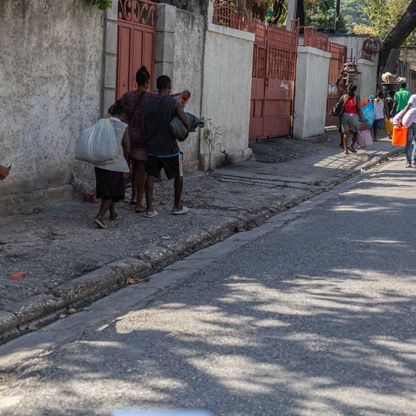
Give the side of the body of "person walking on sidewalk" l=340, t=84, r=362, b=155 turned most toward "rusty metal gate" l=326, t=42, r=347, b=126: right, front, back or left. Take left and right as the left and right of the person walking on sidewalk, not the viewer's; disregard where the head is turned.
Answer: back

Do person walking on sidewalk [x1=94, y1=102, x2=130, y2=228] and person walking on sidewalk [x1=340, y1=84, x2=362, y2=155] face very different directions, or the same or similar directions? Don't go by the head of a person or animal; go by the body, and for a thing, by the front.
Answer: very different directions

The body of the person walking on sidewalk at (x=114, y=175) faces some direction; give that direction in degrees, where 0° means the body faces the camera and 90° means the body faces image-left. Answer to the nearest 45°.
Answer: approximately 225°

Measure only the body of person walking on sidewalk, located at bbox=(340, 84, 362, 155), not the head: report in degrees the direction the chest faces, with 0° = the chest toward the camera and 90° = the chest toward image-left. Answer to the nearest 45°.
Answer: approximately 0°

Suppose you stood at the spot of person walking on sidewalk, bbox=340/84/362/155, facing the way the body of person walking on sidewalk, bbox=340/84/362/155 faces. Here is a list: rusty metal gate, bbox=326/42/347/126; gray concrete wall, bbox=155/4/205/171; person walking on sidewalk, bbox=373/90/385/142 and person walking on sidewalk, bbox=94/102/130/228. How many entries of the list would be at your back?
2

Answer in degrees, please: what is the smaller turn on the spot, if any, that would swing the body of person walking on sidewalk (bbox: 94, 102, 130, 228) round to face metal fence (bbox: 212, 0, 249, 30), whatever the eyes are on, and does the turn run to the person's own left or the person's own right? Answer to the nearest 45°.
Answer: approximately 45° to the person's own left

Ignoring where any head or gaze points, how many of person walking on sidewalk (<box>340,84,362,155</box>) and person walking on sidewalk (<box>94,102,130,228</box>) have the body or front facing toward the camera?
1
